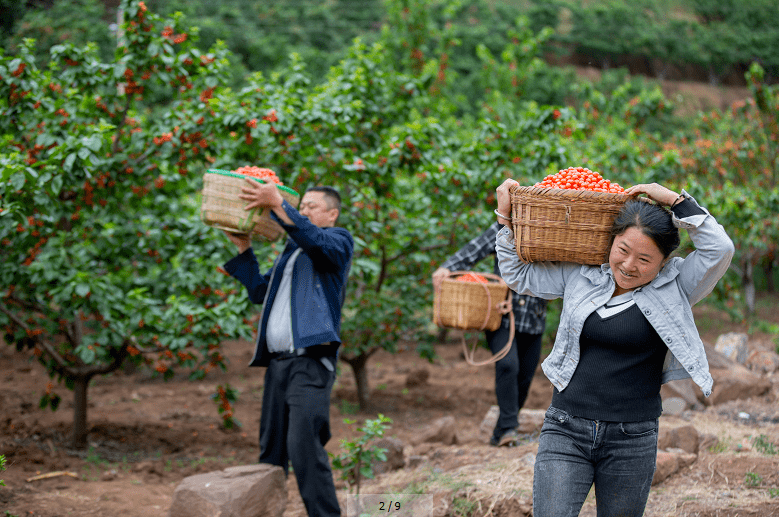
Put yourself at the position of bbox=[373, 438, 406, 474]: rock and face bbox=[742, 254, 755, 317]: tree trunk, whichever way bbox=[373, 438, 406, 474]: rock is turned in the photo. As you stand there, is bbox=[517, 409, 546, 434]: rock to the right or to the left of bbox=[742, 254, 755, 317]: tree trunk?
right

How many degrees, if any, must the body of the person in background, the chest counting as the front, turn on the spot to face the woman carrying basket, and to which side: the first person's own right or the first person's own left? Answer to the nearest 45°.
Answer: approximately 45° to the first person's own left

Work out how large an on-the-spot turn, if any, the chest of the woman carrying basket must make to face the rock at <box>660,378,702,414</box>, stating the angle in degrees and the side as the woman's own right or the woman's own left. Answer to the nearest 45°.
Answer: approximately 180°

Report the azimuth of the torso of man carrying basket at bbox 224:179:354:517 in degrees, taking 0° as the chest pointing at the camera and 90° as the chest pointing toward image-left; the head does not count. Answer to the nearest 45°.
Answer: approximately 45°

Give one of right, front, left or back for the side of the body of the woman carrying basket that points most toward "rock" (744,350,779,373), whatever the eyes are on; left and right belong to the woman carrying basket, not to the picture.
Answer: back

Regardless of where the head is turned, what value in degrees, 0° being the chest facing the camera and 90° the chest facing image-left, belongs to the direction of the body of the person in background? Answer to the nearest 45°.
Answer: approximately 45°

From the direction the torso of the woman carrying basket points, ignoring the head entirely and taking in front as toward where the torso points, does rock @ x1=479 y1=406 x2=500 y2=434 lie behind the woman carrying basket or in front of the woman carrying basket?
behind

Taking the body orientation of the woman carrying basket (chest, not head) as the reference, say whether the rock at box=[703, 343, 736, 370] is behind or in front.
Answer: behind
